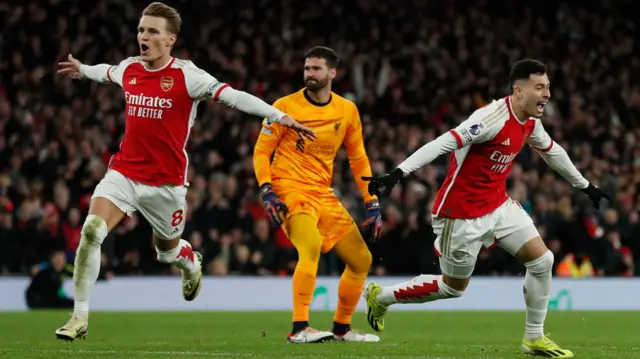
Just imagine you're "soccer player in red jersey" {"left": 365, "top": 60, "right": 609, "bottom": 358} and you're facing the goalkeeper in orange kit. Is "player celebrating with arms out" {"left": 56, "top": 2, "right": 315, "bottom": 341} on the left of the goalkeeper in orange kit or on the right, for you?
left

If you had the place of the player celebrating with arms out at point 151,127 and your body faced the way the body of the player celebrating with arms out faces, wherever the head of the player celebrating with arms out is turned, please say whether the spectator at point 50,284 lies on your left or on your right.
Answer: on your right

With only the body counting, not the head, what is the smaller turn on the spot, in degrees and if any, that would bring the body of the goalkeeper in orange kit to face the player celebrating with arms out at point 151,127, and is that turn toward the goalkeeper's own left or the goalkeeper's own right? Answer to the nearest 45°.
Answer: approximately 45° to the goalkeeper's own right

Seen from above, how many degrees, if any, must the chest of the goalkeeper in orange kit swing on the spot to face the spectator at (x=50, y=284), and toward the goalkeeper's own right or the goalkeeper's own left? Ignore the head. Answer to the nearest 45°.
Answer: approximately 135° to the goalkeeper's own right

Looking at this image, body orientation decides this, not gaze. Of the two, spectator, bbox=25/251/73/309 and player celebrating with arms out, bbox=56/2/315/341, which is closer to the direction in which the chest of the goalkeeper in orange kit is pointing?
the player celebrating with arms out

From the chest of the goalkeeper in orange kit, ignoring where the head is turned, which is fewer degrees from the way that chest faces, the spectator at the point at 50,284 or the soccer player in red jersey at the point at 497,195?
the soccer player in red jersey

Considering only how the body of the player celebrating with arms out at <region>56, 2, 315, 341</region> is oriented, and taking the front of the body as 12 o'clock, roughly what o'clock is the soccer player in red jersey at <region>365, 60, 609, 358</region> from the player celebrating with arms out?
The soccer player in red jersey is roughly at 8 o'clock from the player celebrating with arms out.

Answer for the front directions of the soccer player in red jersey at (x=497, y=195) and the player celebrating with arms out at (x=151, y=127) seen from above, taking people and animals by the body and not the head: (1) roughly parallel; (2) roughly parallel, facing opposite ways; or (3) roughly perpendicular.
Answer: roughly perpendicular

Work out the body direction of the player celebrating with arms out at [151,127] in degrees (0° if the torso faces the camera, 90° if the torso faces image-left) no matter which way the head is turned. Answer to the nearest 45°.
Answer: approximately 45°

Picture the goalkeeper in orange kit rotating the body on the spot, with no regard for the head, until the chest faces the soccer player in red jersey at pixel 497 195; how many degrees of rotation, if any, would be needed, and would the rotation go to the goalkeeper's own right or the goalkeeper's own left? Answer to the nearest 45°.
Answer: approximately 45° to the goalkeeper's own left
